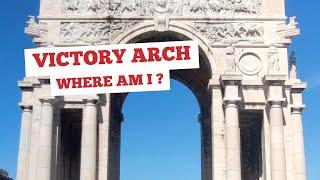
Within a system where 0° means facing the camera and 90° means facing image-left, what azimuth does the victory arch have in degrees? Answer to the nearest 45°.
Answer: approximately 0°
